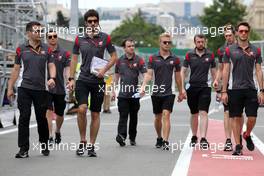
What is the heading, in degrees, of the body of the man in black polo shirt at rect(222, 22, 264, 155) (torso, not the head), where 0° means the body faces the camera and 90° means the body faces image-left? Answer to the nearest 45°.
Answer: approximately 0°

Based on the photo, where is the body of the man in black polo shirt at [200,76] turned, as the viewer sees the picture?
toward the camera

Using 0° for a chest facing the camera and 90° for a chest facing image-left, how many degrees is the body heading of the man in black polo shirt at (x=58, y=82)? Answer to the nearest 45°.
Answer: approximately 0°

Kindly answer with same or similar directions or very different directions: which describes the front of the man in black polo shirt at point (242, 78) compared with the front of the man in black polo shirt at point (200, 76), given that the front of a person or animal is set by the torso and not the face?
same or similar directions

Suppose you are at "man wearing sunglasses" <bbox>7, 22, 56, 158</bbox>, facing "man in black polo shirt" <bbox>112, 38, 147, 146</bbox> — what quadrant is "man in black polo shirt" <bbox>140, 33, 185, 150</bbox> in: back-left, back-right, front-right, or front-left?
front-right

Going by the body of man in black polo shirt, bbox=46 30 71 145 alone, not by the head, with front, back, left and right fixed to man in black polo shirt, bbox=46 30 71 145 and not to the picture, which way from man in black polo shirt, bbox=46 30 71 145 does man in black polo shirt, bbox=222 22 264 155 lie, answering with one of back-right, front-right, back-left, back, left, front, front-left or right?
front-left

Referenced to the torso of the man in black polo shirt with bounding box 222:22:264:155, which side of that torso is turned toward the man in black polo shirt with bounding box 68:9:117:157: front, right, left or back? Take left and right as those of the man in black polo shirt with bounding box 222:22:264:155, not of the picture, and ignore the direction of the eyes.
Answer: right

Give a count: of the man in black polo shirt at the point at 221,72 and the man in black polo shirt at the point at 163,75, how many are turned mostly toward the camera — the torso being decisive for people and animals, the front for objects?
2

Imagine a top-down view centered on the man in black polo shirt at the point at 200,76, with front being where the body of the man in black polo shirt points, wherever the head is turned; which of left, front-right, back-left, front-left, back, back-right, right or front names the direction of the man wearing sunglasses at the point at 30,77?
front-right
